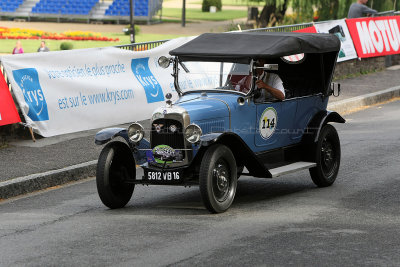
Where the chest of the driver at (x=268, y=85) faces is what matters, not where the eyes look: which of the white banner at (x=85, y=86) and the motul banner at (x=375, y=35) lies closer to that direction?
the white banner

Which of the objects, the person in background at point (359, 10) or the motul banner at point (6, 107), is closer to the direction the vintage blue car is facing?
the motul banner

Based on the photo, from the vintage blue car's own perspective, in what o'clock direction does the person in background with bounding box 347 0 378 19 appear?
The person in background is roughly at 5 o'clock from the vintage blue car.

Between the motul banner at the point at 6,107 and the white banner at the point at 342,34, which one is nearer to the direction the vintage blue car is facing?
the motul banner

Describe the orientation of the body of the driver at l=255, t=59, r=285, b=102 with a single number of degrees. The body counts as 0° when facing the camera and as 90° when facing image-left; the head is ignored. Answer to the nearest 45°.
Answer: approximately 45°

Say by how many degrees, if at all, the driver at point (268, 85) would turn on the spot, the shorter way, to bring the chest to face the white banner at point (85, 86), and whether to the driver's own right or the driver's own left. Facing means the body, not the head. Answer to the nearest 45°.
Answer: approximately 90° to the driver's own right

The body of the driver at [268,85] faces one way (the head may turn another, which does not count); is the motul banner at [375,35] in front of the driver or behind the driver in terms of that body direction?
behind

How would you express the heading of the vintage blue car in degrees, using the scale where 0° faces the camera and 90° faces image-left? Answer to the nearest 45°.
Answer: approximately 45°

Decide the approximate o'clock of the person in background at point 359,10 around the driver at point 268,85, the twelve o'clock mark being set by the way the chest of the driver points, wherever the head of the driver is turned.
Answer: The person in background is roughly at 5 o'clock from the driver.

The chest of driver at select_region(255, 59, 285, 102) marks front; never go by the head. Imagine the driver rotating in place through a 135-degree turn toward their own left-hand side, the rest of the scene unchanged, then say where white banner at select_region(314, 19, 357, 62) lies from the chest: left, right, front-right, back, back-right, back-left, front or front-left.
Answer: left
